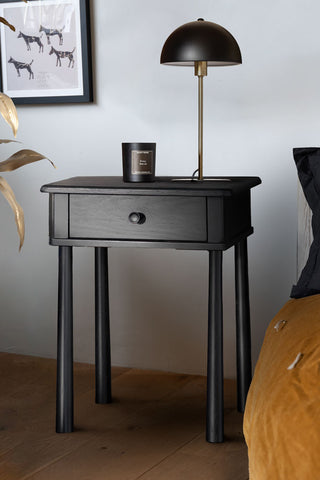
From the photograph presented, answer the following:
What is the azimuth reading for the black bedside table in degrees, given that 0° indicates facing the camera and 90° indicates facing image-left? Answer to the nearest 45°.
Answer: approximately 0°

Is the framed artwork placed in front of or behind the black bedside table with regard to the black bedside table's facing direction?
behind

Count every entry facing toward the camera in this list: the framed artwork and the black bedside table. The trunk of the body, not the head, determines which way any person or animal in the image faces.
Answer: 2

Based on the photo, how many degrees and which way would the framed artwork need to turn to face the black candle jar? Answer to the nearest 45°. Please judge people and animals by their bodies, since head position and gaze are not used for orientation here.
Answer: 0° — it already faces it

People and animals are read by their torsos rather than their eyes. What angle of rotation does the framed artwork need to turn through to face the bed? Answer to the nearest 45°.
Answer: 0° — it already faces it

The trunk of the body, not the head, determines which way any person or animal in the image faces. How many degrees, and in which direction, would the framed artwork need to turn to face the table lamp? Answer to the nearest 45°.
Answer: approximately 45° to its left
